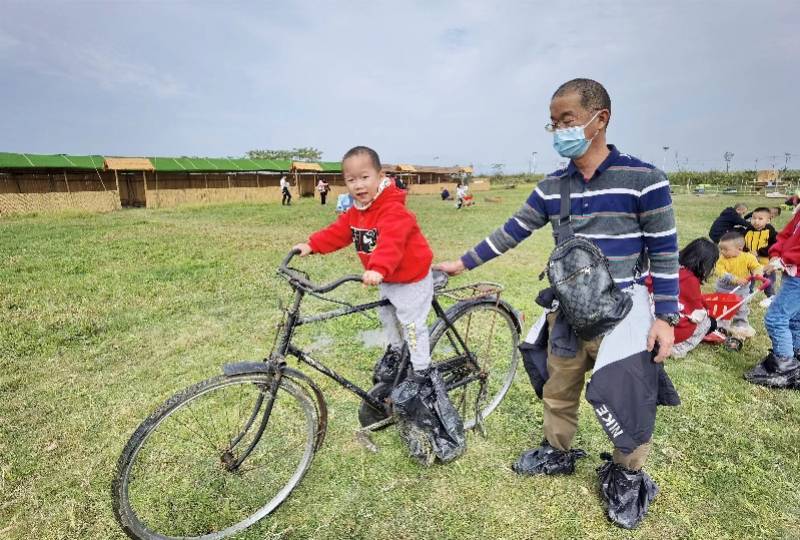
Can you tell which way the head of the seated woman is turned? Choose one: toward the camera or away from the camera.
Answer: away from the camera

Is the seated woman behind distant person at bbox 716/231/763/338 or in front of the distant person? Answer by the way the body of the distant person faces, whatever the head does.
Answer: in front

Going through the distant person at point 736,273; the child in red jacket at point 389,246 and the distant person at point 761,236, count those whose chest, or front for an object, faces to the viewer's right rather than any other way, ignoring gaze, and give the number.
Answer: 0

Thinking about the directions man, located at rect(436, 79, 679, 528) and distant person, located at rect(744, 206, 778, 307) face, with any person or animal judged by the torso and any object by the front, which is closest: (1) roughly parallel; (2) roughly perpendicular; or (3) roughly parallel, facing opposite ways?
roughly parallel

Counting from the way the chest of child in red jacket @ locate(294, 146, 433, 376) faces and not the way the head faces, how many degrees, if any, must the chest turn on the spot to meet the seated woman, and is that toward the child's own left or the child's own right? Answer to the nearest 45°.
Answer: approximately 135° to the child's own left

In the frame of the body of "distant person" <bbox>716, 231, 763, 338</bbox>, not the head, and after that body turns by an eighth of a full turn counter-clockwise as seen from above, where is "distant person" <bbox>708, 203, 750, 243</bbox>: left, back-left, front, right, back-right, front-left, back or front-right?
back

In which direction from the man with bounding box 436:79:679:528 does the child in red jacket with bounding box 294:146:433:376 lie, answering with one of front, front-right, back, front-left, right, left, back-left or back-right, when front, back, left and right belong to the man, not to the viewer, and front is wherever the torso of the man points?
front-right

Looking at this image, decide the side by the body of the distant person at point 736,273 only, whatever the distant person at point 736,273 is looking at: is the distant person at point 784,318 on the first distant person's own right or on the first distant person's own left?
on the first distant person's own left

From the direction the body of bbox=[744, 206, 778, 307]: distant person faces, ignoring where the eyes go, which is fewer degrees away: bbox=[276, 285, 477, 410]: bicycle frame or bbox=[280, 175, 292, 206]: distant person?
the bicycle frame

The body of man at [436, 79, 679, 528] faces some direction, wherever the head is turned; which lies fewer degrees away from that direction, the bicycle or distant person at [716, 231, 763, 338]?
the bicycle

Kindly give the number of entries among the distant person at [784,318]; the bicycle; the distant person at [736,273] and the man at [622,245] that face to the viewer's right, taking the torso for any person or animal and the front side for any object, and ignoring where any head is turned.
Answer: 0

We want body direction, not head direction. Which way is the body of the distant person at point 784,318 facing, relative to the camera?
to the viewer's left

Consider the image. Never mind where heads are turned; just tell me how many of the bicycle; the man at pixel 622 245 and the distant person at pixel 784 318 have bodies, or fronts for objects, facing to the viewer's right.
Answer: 0

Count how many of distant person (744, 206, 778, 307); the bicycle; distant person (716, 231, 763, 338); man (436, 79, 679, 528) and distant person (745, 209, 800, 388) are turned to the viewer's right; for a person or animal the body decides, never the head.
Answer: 0

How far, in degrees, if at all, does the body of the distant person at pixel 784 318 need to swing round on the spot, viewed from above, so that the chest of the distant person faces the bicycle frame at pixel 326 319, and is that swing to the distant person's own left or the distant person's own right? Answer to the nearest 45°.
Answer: approximately 45° to the distant person's own left

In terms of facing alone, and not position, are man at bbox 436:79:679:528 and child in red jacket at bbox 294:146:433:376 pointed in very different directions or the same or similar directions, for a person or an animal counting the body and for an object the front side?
same or similar directions

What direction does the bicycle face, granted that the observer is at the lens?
facing the viewer and to the left of the viewer
